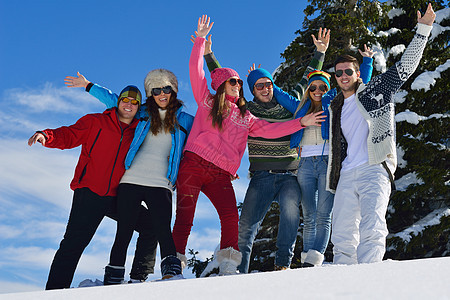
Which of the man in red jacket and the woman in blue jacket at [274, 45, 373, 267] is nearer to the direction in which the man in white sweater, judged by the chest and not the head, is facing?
the man in red jacket

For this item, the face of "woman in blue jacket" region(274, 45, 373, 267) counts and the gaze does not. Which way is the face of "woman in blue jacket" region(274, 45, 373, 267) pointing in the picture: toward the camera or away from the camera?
toward the camera

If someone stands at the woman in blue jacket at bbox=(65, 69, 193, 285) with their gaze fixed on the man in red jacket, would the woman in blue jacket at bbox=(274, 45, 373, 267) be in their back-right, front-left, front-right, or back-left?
back-right

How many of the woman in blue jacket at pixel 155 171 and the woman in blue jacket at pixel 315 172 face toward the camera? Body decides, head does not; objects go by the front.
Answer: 2

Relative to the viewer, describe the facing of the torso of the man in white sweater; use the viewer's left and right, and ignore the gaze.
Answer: facing the viewer and to the left of the viewer

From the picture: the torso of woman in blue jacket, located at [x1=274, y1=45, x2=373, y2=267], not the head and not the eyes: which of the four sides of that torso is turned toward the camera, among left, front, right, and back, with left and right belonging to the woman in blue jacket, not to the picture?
front

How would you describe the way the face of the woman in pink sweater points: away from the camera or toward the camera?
toward the camera

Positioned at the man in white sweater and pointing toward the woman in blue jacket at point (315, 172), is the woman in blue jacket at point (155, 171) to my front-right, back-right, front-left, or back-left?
front-left

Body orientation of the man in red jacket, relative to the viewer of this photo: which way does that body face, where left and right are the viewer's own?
facing the viewer and to the right of the viewer

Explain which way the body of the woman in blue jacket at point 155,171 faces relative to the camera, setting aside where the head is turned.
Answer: toward the camera

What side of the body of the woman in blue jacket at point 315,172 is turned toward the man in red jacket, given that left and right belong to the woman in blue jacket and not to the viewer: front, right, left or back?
right

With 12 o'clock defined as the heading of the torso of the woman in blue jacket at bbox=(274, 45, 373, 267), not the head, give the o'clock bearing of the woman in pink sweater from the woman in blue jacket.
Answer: The woman in pink sweater is roughly at 2 o'clock from the woman in blue jacket.
